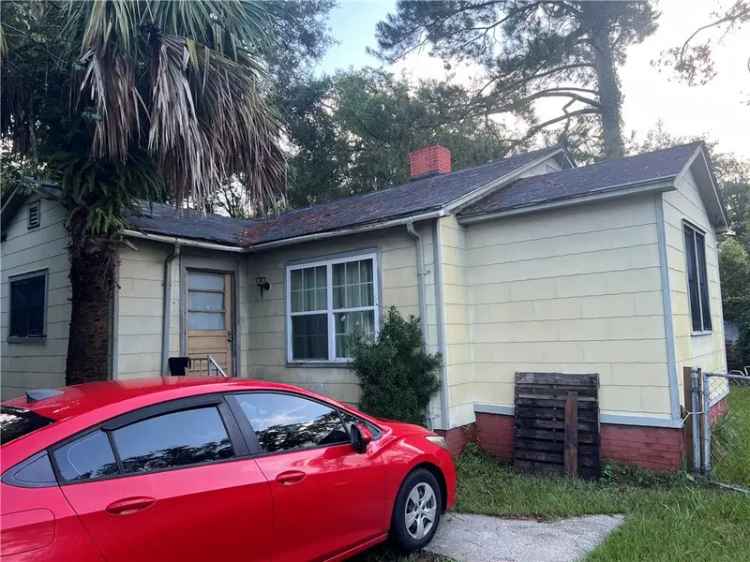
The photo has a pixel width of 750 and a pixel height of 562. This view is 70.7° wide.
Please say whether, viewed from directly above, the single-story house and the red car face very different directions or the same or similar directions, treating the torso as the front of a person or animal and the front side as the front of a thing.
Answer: very different directions

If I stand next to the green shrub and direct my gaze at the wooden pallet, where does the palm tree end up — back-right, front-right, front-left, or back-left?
back-right

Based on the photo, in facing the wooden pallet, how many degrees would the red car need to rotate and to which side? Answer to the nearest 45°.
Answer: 0° — it already faces it

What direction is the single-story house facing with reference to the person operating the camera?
facing the viewer and to the left of the viewer

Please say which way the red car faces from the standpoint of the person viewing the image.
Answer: facing away from the viewer and to the right of the viewer

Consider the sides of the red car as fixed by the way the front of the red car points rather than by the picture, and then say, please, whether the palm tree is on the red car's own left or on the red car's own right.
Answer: on the red car's own left

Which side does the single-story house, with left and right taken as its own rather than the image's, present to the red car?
front

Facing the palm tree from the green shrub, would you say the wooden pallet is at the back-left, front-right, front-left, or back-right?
back-left

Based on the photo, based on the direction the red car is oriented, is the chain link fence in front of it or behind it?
in front
